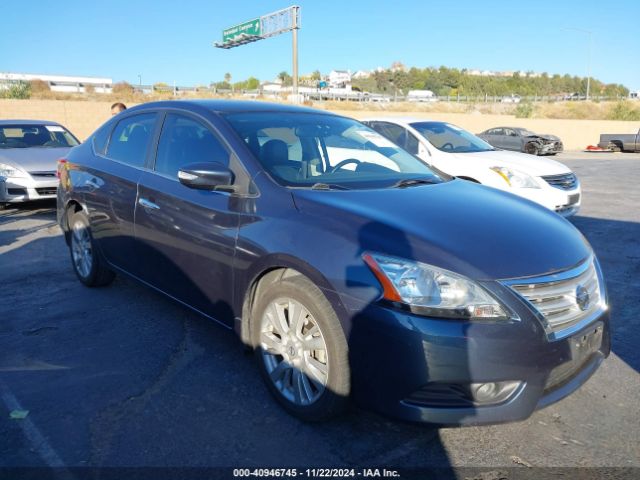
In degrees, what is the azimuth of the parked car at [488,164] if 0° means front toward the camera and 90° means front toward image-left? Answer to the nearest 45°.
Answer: approximately 315°

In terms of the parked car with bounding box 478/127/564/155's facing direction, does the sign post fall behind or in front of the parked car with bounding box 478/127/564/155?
behind

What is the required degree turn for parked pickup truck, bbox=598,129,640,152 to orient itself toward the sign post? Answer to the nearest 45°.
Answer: approximately 180°

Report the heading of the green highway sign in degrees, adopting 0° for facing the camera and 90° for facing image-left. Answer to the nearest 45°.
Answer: approximately 45°

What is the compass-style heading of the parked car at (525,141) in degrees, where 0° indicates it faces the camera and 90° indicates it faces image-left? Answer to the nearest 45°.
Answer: approximately 315°

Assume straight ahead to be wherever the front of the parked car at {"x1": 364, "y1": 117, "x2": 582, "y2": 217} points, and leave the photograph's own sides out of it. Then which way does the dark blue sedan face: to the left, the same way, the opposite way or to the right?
the same way

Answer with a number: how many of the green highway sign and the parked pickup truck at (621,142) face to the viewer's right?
1

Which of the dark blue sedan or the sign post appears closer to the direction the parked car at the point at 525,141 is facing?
the dark blue sedan

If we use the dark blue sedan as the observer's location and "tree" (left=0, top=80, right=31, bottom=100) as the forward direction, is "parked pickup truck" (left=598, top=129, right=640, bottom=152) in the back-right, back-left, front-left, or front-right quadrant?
front-right

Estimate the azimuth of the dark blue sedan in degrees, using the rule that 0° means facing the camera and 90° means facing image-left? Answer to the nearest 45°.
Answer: approximately 315°

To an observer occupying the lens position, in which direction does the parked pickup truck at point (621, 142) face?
facing to the right of the viewer

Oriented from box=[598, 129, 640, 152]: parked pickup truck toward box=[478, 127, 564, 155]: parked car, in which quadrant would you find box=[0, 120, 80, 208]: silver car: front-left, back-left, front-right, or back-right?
front-left

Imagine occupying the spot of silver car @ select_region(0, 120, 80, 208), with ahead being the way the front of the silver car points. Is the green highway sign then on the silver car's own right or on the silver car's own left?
on the silver car's own left

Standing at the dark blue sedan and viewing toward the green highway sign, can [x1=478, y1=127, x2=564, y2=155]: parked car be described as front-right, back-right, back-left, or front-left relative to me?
front-right

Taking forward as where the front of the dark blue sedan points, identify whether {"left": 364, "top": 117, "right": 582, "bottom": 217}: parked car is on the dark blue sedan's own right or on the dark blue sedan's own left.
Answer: on the dark blue sedan's own left
